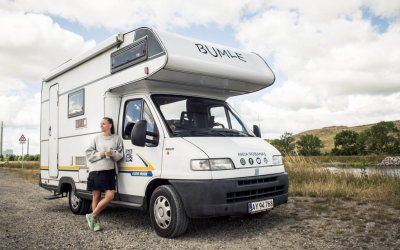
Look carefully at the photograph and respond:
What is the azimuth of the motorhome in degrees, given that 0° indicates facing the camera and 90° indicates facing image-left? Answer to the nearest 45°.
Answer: approximately 315°
